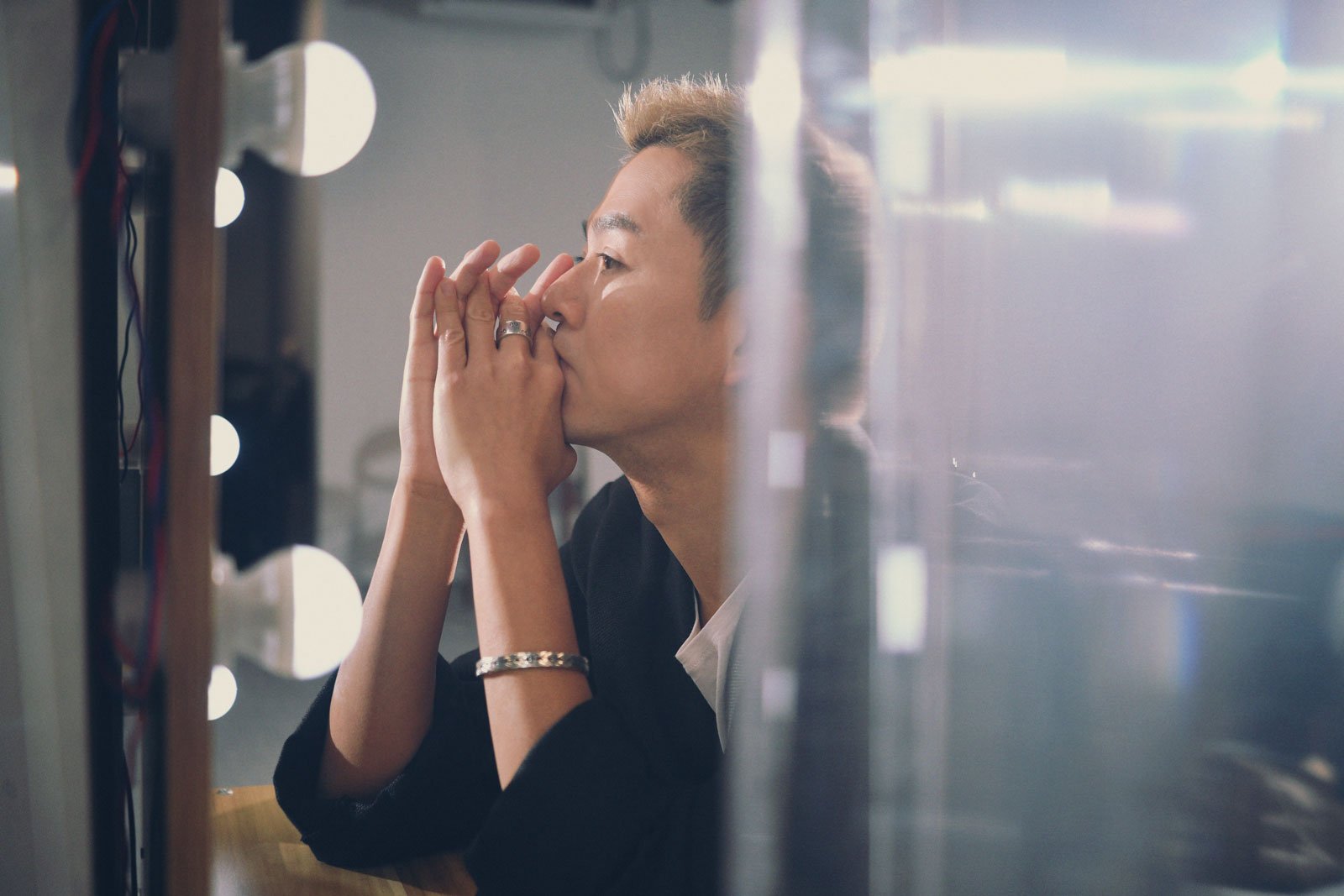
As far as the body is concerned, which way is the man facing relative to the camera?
to the viewer's left

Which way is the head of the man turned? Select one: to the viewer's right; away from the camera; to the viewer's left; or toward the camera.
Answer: to the viewer's left
